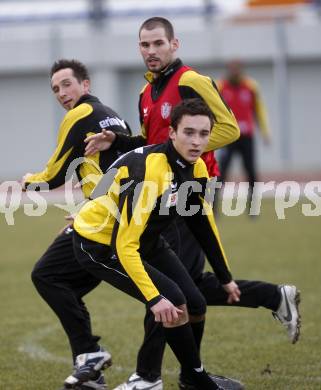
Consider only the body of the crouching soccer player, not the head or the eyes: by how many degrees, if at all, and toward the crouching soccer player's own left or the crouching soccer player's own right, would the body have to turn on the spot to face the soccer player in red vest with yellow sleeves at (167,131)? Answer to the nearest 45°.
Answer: approximately 135° to the crouching soccer player's own left

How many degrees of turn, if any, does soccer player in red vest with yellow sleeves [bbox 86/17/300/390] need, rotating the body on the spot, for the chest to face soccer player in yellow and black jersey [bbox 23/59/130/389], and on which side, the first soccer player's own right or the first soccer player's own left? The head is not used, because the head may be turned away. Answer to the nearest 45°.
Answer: approximately 45° to the first soccer player's own right

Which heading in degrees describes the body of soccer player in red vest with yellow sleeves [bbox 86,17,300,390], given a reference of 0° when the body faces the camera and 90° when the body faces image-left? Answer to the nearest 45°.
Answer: approximately 45°

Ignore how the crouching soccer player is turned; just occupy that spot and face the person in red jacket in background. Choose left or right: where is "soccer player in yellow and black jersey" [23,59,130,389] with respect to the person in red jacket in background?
left

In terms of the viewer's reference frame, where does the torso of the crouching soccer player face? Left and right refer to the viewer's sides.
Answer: facing the viewer and to the right of the viewer

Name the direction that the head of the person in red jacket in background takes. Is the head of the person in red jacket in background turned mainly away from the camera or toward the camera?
toward the camera

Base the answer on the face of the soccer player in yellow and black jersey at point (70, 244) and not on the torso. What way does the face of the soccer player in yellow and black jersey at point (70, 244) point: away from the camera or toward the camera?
toward the camera

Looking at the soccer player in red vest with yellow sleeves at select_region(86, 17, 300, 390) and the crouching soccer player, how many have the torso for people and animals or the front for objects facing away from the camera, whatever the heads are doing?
0
